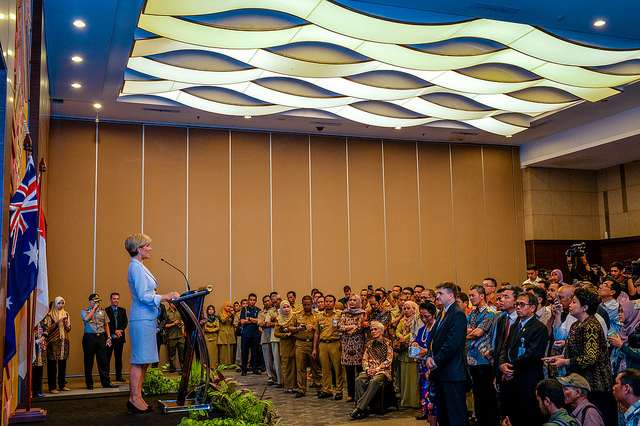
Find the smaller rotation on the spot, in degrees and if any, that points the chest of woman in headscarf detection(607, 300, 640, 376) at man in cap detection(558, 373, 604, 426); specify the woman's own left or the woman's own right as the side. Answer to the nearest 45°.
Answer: approximately 90° to the woman's own left

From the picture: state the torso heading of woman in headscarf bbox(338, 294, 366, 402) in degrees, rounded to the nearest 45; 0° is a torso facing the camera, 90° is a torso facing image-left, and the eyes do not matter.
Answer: approximately 45°

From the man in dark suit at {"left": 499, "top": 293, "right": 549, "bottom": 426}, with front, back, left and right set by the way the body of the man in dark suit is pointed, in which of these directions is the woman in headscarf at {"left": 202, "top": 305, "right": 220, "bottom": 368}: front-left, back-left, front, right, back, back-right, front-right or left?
right

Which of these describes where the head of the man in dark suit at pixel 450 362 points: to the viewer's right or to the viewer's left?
to the viewer's left

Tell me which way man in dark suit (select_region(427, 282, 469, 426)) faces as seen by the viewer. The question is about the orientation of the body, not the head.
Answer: to the viewer's left

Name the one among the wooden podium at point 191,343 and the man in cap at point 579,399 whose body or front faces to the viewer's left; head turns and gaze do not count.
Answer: the man in cap

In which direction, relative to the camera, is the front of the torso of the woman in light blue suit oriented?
to the viewer's right

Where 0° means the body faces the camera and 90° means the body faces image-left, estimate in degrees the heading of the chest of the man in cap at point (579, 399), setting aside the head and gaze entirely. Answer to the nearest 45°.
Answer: approximately 90°

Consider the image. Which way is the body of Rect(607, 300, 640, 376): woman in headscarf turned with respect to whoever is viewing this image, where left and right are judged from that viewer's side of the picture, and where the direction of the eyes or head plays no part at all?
facing to the left of the viewer

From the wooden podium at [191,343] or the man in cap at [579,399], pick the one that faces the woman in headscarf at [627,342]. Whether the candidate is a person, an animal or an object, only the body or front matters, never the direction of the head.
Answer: the wooden podium

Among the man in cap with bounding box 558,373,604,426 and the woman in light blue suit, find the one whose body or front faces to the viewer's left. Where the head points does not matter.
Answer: the man in cap

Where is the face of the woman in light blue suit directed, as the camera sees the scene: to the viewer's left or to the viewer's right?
to the viewer's right
